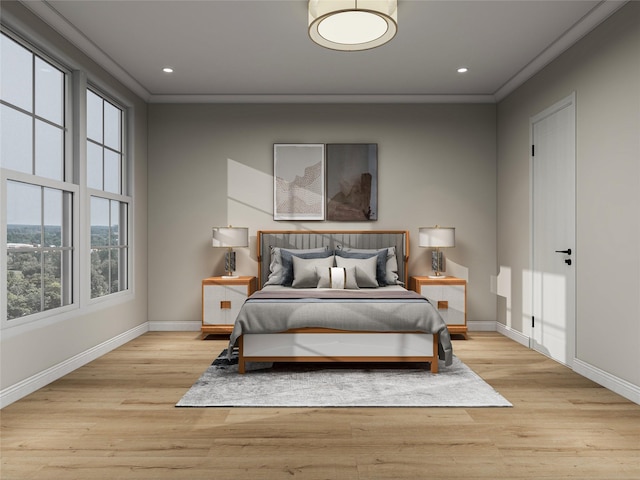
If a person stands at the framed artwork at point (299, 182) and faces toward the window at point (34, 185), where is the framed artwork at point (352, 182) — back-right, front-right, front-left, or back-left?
back-left

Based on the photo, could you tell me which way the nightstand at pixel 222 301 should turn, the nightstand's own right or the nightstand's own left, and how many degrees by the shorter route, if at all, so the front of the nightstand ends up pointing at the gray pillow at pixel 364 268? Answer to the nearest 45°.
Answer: approximately 90° to the nightstand's own left

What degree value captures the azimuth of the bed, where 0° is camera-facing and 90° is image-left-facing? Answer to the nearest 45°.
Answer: approximately 0°

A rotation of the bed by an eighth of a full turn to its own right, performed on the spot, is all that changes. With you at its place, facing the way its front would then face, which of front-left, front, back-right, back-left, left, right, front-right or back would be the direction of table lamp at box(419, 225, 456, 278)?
back

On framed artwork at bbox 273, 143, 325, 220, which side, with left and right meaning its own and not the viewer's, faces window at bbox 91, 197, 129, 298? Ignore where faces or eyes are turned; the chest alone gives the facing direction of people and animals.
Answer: right
